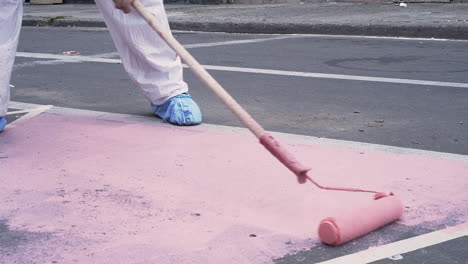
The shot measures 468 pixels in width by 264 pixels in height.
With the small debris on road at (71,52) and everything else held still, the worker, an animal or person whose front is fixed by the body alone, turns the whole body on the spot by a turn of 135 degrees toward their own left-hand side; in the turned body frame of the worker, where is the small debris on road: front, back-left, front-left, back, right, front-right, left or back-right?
front

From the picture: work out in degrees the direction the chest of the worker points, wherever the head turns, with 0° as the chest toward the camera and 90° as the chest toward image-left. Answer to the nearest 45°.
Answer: approximately 315°
